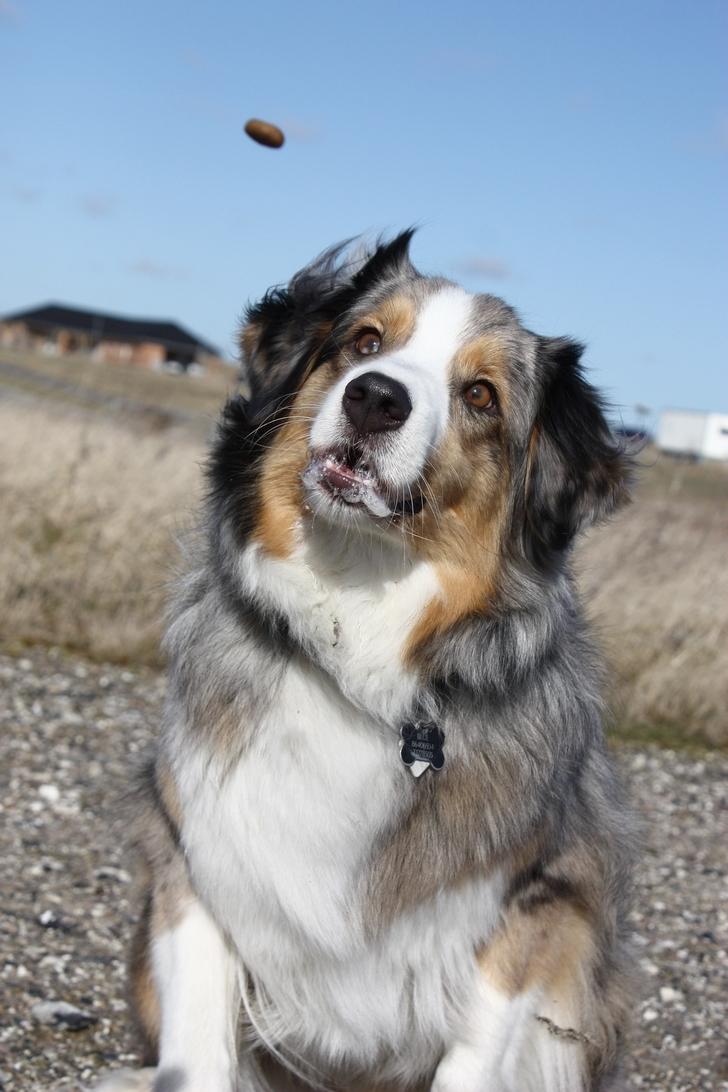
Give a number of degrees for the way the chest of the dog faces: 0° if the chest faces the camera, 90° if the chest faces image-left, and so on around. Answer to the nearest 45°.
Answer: approximately 0°

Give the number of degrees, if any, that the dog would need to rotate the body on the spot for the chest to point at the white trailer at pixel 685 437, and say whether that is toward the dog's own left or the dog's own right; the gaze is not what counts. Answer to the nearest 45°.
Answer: approximately 180°
